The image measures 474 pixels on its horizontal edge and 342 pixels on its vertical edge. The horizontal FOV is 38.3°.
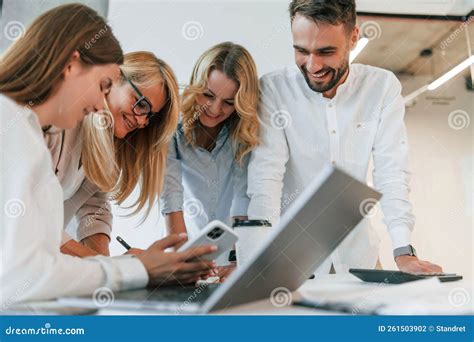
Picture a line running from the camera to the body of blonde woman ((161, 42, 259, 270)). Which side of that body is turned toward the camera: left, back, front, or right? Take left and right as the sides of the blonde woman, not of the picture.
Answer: front

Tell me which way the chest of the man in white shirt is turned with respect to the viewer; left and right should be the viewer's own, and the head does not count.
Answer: facing the viewer

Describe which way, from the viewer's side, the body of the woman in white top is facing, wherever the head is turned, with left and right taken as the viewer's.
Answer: facing to the right of the viewer

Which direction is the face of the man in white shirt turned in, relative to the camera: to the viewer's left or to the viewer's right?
to the viewer's left

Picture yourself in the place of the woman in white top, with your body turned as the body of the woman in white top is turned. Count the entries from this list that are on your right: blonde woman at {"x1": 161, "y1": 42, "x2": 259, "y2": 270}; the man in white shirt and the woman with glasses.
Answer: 0

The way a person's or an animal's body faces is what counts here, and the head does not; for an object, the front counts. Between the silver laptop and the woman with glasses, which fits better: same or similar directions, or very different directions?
very different directions

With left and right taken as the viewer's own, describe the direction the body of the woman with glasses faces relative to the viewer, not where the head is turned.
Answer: facing the viewer and to the right of the viewer

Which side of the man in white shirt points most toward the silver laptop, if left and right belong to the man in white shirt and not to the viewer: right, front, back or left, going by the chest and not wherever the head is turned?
front

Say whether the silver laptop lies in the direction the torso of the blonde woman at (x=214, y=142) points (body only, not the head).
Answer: yes

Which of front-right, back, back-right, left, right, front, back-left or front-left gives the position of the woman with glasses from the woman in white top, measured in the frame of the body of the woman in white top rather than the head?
left

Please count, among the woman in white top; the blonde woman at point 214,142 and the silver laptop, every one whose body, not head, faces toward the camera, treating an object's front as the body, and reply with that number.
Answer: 1

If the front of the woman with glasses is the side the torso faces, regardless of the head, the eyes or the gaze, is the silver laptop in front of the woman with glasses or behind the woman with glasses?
in front

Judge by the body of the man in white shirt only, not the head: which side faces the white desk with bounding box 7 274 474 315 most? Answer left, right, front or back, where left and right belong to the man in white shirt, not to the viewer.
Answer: front
